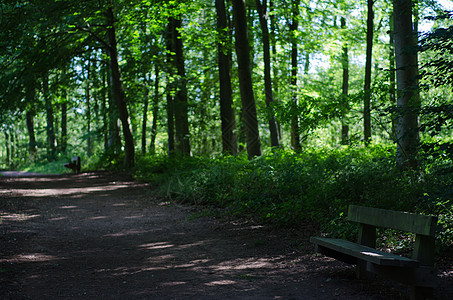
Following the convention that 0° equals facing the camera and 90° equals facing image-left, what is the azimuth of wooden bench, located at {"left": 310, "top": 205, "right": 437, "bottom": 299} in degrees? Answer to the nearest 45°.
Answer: approximately 45°
